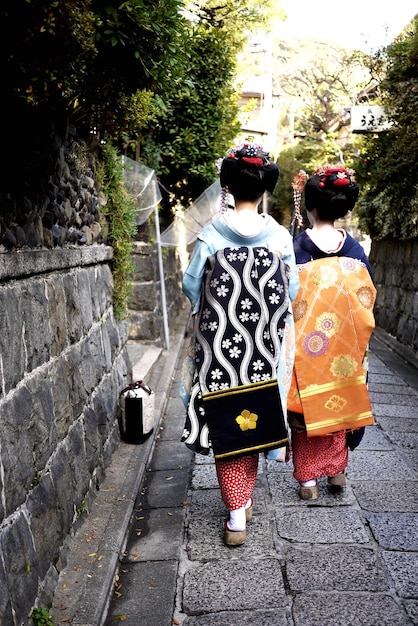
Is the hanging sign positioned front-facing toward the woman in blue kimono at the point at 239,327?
yes

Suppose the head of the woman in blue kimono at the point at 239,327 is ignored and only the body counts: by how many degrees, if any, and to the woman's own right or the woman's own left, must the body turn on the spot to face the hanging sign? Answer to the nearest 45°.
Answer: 0° — they already face it

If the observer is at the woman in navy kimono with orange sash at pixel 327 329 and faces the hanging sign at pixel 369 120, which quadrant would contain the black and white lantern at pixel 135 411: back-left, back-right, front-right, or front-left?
front-left

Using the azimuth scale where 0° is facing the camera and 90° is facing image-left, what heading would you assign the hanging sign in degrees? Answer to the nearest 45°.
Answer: approximately 0°

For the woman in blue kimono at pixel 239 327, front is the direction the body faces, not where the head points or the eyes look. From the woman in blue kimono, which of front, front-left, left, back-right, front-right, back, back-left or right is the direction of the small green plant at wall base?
back-left

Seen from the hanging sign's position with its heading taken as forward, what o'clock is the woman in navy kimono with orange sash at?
The woman in navy kimono with orange sash is roughly at 12 o'clock from the hanging sign.

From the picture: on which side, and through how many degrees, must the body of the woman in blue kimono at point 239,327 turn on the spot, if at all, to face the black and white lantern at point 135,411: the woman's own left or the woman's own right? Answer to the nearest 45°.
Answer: approximately 45° to the woman's own left

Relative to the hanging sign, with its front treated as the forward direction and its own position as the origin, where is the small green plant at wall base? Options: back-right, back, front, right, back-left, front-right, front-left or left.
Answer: front

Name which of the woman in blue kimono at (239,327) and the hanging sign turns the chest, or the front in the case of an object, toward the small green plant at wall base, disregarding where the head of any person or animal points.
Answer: the hanging sign

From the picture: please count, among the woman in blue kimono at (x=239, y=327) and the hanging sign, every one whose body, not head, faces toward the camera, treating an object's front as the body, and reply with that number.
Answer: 1

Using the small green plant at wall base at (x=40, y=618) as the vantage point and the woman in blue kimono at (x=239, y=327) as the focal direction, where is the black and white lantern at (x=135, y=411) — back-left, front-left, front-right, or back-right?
front-left

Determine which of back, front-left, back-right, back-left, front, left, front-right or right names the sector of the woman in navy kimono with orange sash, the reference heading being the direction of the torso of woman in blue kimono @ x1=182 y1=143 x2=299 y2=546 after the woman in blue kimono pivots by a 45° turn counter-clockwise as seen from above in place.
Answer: right

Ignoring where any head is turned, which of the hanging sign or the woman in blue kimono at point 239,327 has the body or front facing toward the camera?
the hanging sign

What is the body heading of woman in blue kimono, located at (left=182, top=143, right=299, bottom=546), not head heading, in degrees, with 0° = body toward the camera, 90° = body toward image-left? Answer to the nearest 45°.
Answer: approximately 180°

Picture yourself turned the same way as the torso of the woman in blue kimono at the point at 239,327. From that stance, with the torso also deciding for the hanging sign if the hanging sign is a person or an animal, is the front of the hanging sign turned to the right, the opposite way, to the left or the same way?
the opposite way

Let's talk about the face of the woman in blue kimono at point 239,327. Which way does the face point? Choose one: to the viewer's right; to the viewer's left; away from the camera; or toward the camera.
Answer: away from the camera
